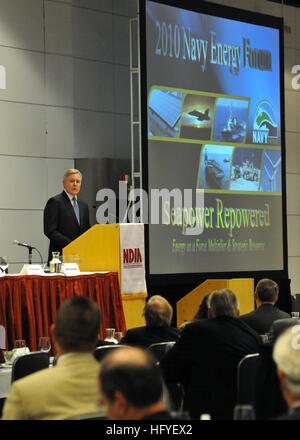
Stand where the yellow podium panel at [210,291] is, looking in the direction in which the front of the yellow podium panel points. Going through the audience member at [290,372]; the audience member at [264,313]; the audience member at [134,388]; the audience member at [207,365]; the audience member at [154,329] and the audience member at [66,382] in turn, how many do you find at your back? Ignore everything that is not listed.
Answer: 0

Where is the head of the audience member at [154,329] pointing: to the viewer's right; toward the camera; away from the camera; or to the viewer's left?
away from the camera

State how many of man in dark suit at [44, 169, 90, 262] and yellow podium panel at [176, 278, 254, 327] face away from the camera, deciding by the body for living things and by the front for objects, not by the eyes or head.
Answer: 0

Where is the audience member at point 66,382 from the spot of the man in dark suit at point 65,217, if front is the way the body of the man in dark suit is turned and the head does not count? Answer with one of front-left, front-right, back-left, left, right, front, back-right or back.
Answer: front-right

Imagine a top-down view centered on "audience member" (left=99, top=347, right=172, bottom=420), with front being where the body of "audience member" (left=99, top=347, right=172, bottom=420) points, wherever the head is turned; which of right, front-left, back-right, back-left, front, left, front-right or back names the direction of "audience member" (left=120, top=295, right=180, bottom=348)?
front-right

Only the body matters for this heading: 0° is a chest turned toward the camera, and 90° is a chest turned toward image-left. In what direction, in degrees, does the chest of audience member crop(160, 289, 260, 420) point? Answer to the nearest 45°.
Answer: approximately 180°

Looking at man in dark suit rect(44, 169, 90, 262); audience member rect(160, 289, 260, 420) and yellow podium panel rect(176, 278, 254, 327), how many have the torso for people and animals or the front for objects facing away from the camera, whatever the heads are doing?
1

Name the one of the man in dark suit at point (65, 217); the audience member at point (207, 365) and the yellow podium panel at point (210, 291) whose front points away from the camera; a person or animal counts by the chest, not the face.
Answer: the audience member

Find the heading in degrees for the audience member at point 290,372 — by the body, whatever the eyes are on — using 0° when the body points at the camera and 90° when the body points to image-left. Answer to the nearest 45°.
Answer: approximately 135°

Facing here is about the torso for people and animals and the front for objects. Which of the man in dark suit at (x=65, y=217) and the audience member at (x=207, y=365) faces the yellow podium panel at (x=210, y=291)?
the audience member

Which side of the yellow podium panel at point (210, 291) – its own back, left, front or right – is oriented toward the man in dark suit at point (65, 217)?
right

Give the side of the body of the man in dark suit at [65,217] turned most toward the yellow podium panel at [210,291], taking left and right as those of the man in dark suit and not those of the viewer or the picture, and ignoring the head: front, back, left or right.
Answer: left

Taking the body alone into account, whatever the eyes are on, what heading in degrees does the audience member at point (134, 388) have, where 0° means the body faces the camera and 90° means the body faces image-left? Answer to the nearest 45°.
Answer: approximately 135°

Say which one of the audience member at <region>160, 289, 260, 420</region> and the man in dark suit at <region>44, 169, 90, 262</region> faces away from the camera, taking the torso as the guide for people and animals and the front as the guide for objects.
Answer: the audience member

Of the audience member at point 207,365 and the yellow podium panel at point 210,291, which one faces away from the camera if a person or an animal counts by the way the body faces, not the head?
the audience member

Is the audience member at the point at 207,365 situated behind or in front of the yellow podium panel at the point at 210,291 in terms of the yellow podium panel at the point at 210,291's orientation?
in front

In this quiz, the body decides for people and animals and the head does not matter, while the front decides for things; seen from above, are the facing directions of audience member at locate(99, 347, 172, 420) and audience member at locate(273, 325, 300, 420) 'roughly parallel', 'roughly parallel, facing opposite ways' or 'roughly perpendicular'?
roughly parallel

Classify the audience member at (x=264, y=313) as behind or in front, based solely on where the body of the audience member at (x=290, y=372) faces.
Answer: in front
